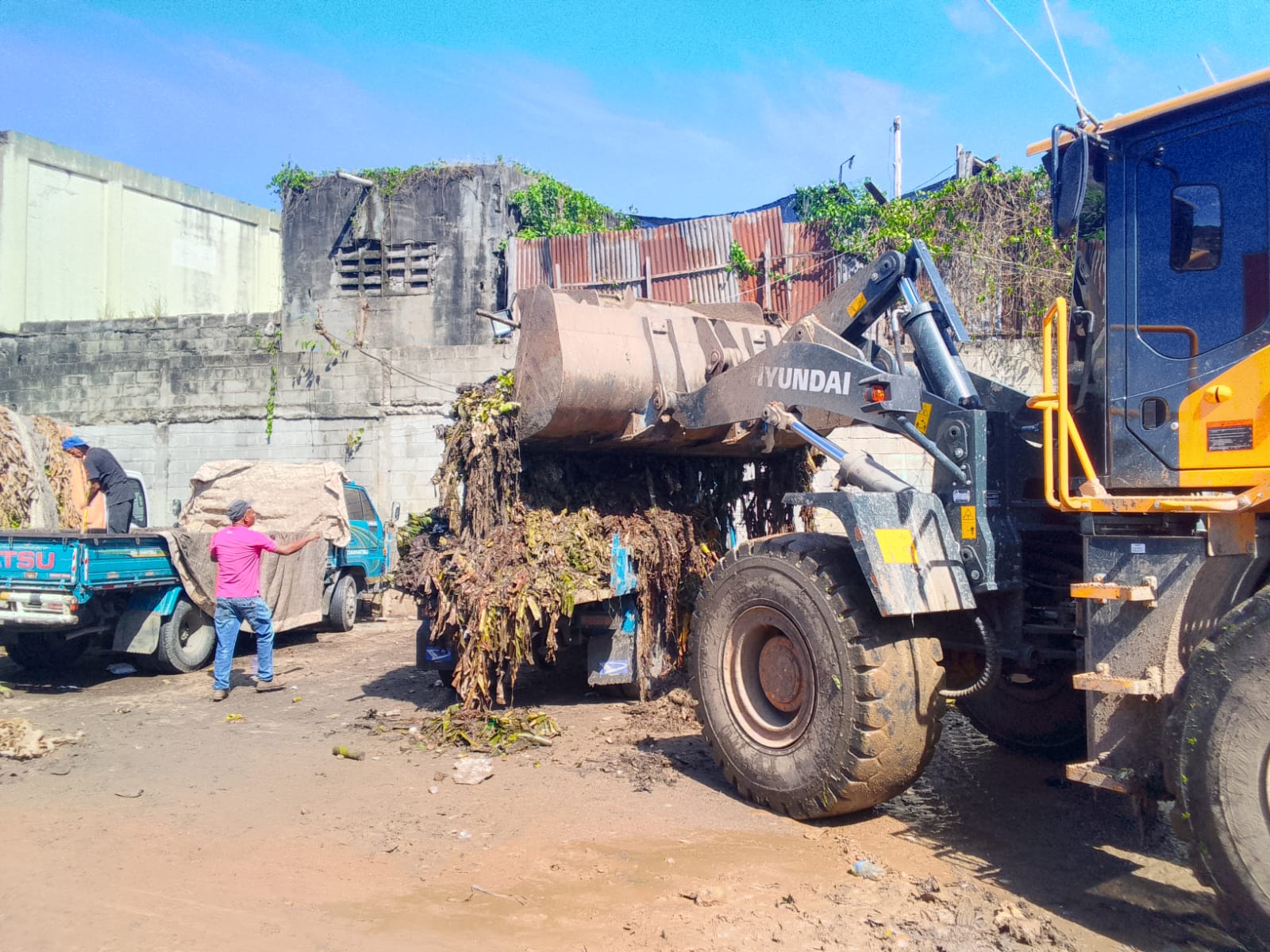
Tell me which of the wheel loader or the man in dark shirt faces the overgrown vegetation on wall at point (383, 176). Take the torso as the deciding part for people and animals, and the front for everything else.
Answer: the wheel loader

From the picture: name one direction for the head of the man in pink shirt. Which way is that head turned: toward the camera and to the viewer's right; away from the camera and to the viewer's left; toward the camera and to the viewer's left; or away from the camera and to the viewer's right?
away from the camera and to the viewer's right

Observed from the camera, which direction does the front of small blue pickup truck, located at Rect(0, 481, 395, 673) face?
facing away from the viewer and to the right of the viewer

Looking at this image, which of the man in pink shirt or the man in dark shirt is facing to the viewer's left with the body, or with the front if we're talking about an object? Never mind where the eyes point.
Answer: the man in dark shirt

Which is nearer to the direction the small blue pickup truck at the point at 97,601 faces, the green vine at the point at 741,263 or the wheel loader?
the green vine

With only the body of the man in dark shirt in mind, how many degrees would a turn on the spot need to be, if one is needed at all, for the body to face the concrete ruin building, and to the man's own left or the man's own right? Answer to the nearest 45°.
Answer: approximately 135° to the man's own right

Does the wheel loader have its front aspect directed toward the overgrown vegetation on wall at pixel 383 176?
yes

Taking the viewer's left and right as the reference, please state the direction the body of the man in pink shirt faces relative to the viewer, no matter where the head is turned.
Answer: facing away from the viewer and to the right of the viewer

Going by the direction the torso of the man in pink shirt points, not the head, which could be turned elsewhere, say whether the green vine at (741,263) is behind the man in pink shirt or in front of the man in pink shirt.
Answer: in front

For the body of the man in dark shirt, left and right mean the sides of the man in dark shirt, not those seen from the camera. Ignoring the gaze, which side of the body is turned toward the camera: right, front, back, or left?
left

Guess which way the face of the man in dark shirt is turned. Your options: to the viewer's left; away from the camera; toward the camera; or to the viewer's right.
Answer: to the viewer's left

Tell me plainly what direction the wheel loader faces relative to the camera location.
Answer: facing away from the viewer and to the left of the viewer
